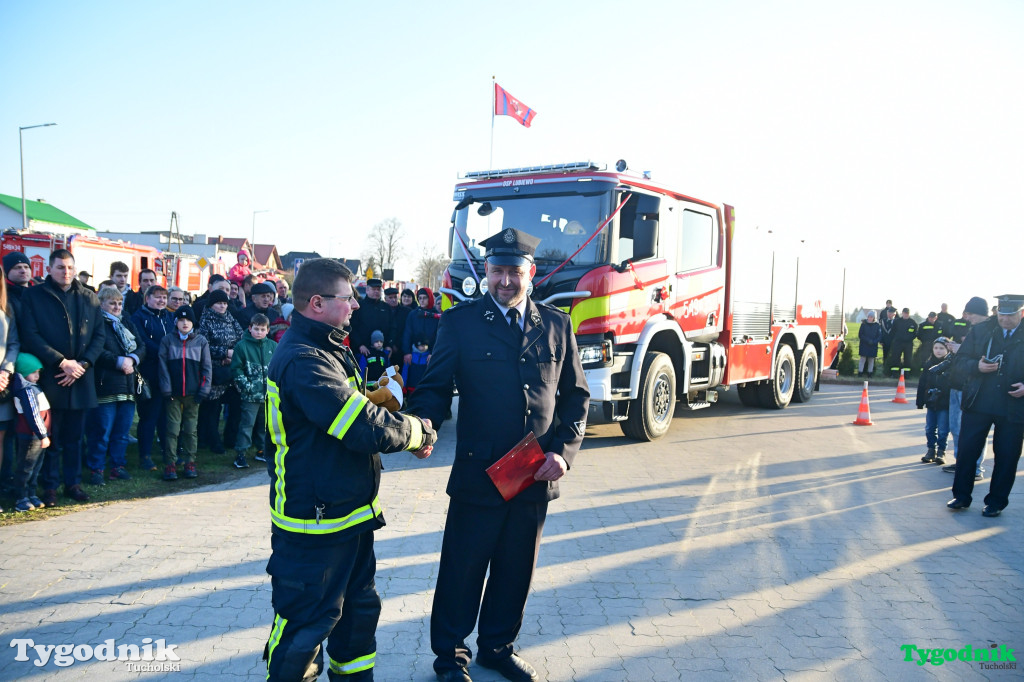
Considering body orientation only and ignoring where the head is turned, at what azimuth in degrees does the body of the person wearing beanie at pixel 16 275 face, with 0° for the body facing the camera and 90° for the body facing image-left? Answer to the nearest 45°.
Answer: approximately 315°

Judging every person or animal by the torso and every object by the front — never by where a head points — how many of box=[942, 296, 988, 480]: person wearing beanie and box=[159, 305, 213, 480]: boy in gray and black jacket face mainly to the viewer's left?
1

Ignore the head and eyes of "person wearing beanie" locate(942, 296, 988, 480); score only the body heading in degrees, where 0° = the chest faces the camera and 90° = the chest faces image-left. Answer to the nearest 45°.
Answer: approximately 90°

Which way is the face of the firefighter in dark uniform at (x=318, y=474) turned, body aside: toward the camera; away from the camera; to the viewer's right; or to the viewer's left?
to the viewer's right

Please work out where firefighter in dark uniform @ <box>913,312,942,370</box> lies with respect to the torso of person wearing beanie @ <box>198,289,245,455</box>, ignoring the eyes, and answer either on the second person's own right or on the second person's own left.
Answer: on the second person's own left

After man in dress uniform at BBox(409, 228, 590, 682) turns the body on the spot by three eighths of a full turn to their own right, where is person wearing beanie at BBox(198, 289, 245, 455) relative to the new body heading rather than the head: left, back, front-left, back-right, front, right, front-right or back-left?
front

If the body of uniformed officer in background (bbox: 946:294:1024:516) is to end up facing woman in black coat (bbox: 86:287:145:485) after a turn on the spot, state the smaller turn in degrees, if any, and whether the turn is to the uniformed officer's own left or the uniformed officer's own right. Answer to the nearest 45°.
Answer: approximately 90° to the uniformed officer's own right

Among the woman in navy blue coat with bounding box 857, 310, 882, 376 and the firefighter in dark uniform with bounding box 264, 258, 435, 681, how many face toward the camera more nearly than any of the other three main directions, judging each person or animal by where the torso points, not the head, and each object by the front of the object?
1

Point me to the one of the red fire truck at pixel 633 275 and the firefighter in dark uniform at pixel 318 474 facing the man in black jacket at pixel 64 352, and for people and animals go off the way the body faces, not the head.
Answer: the red fire truck

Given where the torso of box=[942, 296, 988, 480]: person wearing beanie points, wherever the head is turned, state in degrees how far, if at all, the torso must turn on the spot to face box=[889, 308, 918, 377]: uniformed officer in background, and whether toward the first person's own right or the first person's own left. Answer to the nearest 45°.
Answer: approximately 90° to the first person's own right
